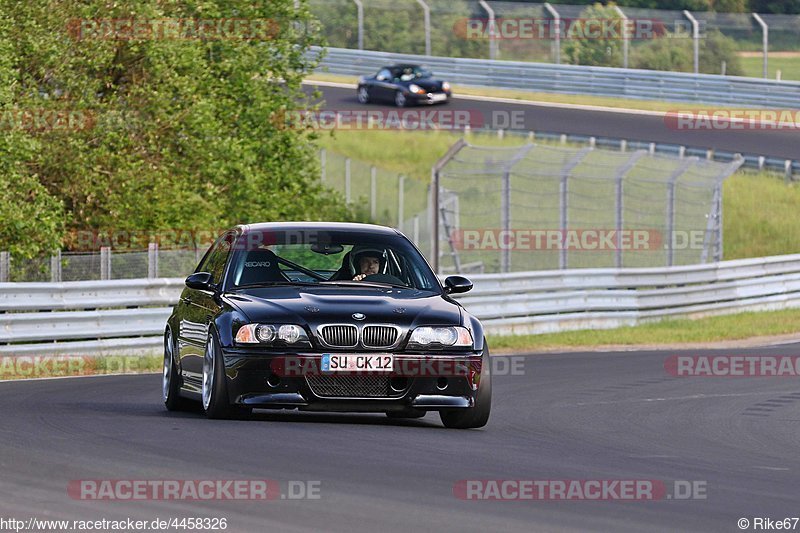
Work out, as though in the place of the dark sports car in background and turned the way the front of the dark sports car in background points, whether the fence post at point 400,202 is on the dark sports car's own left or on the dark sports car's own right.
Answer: on the dark sports car's own right

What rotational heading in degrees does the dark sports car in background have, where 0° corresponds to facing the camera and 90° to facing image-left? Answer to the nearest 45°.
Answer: approximately 315°

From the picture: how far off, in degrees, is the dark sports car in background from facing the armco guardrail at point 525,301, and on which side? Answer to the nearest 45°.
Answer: approximately 45° to its right

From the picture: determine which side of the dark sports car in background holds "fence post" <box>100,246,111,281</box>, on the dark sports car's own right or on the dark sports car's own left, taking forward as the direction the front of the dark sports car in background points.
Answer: on the dark sports car's own right
